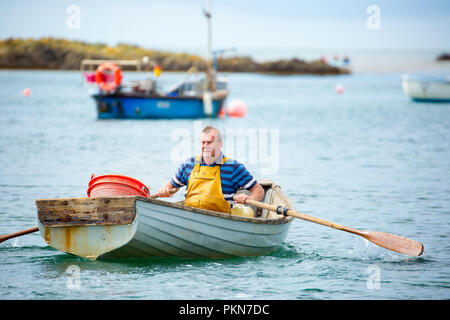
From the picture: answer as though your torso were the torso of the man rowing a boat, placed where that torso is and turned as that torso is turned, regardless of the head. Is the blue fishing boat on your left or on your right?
on your right

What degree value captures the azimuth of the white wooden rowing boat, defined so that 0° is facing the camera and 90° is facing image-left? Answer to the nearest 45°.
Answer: approximately 225°

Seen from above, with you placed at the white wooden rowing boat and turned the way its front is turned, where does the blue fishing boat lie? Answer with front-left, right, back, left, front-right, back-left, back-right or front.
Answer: front-left

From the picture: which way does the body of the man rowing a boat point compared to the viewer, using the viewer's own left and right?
facing the viewer and to the left of the viewer
